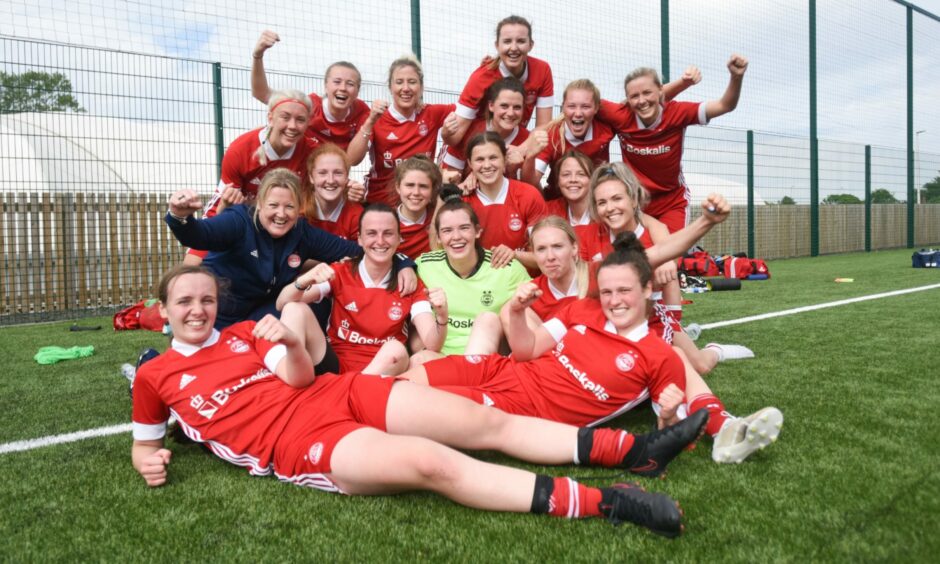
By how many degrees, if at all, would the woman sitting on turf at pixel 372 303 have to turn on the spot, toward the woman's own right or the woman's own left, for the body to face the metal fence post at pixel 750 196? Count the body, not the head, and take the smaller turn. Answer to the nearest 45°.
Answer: approximately 135° to the woman's own left

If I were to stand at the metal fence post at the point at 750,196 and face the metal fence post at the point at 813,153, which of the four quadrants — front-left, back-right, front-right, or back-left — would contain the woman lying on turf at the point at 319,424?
back-right

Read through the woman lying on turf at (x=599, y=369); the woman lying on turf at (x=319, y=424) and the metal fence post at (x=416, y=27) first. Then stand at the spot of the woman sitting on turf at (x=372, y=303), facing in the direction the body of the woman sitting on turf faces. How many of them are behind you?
1

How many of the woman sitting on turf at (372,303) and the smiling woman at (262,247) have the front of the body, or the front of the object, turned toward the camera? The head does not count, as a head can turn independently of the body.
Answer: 2

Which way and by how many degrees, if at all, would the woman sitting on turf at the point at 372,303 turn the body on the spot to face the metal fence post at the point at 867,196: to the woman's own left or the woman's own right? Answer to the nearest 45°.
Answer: approximately 135° to the woman's own left

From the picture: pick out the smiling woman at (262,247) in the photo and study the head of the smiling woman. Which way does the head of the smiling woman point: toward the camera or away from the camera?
toward the camera

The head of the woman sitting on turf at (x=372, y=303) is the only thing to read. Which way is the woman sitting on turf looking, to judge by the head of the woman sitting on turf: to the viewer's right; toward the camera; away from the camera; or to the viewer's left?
toward the camera

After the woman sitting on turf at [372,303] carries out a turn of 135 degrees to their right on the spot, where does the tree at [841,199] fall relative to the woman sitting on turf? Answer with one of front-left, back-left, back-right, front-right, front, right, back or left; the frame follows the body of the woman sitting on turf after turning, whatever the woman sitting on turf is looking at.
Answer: right

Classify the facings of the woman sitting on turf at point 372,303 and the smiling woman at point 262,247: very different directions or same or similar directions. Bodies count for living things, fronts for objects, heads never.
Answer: same or similar directions

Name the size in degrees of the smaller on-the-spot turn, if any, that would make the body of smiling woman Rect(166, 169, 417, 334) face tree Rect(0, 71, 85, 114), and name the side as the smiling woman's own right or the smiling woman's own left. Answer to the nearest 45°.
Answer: approximately 135° to the smiling woman's own right

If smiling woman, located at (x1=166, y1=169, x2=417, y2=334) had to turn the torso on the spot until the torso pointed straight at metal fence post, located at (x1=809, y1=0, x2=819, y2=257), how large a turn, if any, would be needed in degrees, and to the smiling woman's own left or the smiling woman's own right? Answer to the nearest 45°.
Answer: approximately 135° to the smiling woman's own left

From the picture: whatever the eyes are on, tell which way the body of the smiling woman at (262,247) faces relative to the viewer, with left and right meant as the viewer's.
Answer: facing the viewer

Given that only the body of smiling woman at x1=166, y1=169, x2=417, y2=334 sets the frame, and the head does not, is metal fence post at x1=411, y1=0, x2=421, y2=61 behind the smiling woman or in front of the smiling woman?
behind
